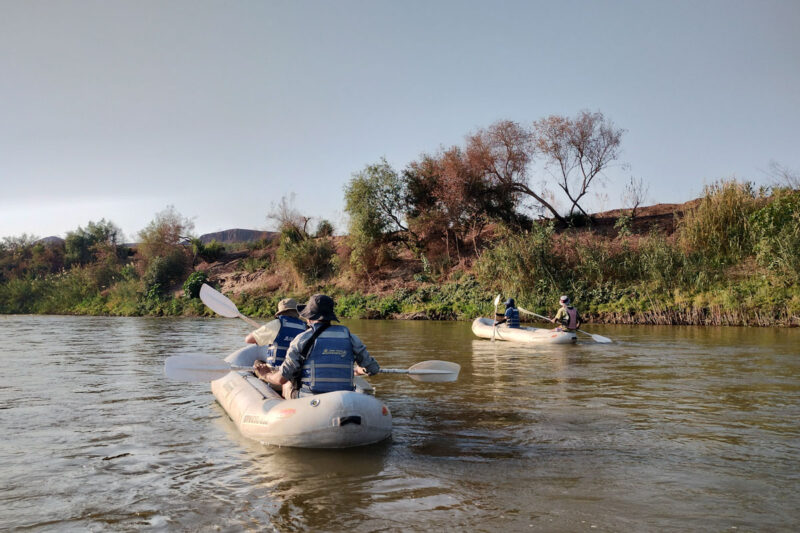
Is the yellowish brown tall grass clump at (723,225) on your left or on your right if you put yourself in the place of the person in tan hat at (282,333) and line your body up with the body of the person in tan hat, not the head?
on your right

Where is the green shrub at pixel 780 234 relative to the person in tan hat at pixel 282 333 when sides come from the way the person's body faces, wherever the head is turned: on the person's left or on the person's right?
on the person's right

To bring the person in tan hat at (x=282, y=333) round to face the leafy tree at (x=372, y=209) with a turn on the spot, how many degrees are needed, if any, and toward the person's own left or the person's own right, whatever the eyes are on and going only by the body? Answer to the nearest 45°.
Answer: approximately 45° to the person's own right

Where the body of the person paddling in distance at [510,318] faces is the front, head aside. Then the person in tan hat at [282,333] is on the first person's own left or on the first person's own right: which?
on the first person's own left

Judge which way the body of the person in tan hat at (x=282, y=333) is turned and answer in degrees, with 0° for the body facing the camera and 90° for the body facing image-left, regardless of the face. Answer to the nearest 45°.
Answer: approximately 135°

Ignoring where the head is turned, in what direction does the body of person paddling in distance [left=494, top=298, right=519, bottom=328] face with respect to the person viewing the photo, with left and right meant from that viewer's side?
facing to the left of the viewer
